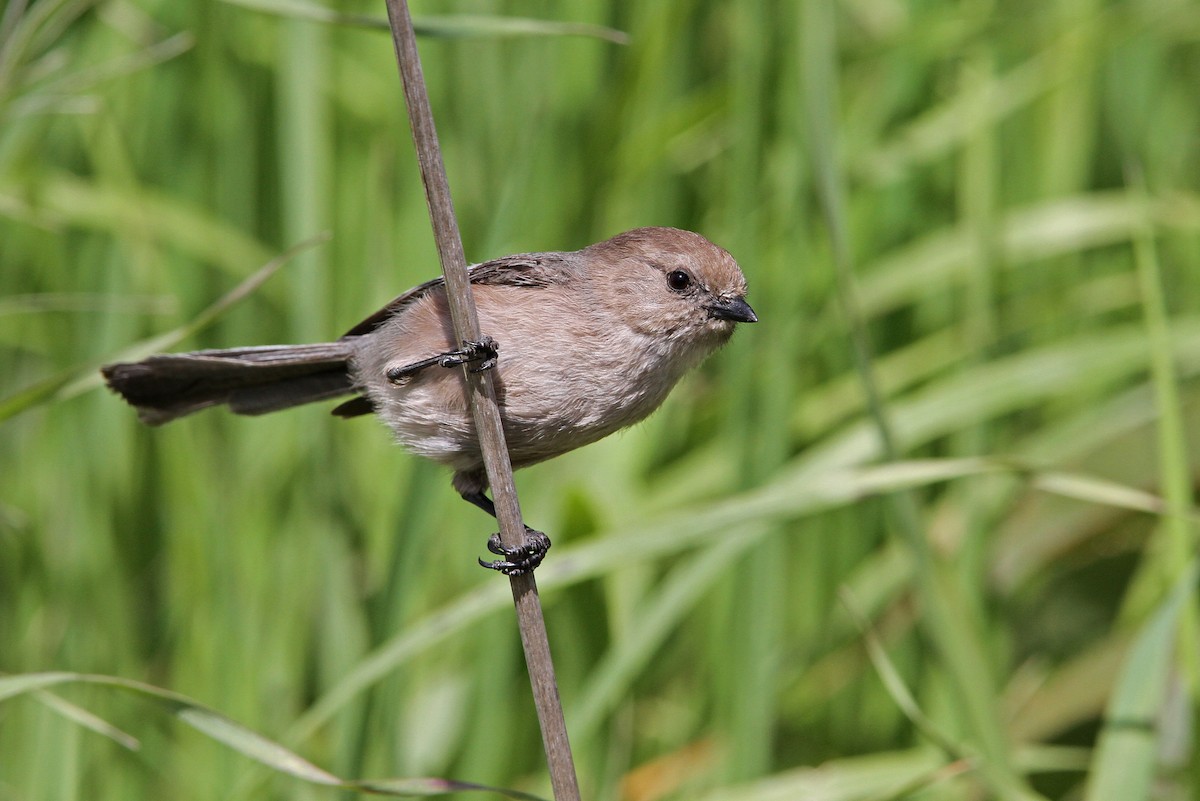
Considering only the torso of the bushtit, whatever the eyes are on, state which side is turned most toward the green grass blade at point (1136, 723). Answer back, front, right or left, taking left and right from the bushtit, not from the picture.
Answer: front

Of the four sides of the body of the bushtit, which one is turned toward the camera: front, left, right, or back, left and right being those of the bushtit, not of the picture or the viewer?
right
